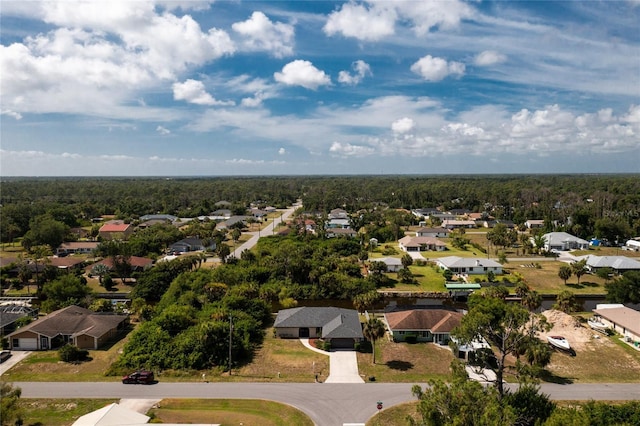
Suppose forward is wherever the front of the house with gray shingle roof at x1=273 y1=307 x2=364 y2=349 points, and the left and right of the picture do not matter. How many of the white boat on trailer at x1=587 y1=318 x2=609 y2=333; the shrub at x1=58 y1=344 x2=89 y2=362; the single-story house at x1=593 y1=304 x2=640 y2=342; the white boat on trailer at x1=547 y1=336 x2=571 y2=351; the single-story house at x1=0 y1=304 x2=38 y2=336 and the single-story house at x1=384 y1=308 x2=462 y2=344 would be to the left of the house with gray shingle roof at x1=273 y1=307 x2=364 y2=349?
4

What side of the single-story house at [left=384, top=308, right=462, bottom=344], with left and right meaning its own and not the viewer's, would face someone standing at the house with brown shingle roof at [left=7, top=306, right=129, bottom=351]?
right

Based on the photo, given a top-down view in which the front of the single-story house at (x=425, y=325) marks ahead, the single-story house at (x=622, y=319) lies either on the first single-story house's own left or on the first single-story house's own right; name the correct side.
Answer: on the first single-story house's own left

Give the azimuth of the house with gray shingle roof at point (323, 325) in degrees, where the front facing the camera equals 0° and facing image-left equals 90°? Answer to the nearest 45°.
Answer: approximately 0°

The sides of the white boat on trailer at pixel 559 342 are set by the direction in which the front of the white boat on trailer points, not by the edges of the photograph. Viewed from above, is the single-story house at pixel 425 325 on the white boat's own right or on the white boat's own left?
on the white boat's own right

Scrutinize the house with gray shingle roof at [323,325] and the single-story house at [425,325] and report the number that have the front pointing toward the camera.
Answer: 2
